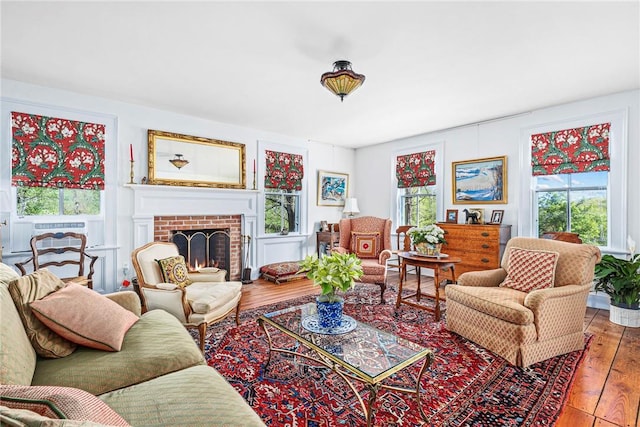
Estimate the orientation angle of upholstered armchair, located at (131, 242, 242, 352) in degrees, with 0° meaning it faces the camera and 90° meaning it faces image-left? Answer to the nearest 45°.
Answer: approximately 315°

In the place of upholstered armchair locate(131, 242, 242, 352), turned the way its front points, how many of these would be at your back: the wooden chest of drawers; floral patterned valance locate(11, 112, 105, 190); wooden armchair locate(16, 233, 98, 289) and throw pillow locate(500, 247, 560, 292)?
2

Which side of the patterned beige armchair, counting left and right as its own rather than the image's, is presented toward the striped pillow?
front

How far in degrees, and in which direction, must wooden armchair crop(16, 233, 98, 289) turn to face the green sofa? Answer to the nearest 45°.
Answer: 0° — it already faces it

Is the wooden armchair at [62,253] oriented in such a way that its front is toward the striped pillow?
yes

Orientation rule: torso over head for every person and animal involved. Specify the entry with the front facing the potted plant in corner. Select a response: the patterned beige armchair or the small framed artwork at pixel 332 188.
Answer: the small framed artwork

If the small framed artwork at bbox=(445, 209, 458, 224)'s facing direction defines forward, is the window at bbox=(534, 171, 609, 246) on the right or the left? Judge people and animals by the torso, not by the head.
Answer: on its left

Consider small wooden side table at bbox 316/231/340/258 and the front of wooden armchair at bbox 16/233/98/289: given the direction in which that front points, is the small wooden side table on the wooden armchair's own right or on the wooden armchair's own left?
on the wooden armchair's own left

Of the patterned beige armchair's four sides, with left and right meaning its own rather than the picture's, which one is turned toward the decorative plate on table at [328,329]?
front

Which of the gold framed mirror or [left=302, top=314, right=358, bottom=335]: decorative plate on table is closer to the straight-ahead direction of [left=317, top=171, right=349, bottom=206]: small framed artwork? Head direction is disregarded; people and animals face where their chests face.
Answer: the decorative plate on table

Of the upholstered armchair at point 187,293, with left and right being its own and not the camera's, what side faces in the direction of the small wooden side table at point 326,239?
left
